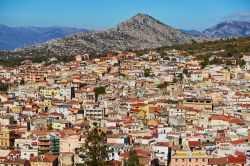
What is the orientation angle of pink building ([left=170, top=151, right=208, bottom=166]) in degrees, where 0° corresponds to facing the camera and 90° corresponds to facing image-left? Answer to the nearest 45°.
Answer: approximately 0°

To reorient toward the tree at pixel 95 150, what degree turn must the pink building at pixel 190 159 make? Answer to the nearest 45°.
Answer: approximately 45° to its right

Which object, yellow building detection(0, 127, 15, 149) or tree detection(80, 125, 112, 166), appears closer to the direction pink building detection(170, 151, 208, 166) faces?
the tree

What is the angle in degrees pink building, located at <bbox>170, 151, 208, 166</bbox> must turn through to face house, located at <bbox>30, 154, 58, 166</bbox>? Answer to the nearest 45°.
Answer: approximately 90° to its right
